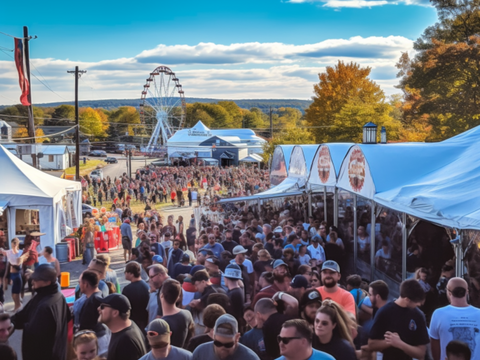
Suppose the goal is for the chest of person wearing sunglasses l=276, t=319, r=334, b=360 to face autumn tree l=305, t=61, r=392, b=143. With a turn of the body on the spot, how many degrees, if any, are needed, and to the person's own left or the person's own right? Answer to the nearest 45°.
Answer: approximately 135° to the person's own right

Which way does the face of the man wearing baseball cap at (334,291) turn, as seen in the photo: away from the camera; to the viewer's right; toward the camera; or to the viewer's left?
toward the camera

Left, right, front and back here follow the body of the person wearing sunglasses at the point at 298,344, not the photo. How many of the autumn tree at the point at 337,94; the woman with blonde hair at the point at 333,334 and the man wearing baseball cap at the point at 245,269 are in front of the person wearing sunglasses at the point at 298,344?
0

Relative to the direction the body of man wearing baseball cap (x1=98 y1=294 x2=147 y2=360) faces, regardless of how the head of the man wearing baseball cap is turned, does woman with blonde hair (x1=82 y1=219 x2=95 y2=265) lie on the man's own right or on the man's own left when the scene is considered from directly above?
on the man's own right

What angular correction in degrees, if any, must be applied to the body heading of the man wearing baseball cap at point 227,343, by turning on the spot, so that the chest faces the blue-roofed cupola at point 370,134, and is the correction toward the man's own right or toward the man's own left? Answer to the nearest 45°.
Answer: approximately 180°

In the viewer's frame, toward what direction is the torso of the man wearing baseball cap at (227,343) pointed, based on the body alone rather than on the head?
toward the camera

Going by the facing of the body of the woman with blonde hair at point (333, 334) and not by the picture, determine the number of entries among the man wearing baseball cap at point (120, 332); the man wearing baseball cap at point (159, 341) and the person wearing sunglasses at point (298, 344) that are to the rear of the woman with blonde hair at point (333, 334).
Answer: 0

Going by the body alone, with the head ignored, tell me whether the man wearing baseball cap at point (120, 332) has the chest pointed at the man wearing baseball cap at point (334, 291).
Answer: no

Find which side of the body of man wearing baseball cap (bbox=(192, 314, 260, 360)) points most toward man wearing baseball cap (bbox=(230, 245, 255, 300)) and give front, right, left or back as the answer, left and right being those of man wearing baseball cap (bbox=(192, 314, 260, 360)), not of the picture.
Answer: back

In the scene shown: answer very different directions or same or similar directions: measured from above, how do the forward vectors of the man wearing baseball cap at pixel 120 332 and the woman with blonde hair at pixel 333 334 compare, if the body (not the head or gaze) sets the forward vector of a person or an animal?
same or similar directions

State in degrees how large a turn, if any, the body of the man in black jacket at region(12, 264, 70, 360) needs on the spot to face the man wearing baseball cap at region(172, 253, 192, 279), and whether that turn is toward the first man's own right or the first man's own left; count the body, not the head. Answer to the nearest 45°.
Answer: approximately 135° to the first man's own right

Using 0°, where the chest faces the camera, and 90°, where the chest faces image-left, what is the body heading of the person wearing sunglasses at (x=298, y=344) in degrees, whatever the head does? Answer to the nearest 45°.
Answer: approximately 45°

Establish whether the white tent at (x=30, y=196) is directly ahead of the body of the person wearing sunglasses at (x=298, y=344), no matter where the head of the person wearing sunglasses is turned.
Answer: no
